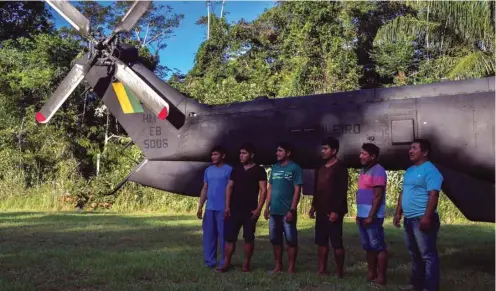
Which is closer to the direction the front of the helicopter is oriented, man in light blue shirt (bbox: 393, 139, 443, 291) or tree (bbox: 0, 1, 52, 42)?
the man in light blue shirt

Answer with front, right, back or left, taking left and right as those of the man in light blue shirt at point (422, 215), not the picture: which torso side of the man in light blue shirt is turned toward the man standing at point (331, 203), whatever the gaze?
right

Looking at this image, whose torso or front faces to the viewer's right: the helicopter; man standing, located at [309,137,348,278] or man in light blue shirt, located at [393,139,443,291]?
the helicopter

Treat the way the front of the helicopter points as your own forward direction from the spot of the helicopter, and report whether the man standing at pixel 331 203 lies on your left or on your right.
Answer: on your right

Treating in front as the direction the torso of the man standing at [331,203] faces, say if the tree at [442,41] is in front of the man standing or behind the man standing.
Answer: behind

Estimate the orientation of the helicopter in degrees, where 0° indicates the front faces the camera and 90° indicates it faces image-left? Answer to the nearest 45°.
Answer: approximately 270°

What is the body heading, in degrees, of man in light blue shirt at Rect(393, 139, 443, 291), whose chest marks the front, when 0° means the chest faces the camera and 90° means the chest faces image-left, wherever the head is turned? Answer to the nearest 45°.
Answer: approximately 45°

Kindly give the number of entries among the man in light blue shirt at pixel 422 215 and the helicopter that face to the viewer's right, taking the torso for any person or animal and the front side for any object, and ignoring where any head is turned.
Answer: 1
